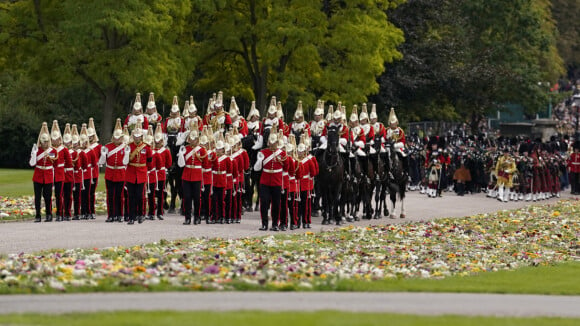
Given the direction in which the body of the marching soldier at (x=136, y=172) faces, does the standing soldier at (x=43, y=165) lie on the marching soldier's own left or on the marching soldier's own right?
on the marching soldier's own right

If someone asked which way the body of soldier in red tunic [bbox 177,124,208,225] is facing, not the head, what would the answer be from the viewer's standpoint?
toward the camera

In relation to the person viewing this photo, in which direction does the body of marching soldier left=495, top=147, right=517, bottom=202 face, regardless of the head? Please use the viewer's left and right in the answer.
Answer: facing the viewer

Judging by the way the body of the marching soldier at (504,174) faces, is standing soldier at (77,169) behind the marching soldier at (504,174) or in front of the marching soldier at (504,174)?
in front

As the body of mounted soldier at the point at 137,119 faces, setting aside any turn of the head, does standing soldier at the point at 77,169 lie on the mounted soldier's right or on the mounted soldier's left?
on the mounted soldier's right

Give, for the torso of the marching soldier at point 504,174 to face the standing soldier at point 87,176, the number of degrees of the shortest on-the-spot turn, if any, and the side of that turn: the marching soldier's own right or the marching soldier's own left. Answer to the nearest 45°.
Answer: approximately 45° to the marching soldier's own right

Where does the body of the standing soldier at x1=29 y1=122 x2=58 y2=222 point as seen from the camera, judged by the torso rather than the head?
toward the camera

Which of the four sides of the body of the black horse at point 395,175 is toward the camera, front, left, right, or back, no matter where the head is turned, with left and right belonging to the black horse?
front
